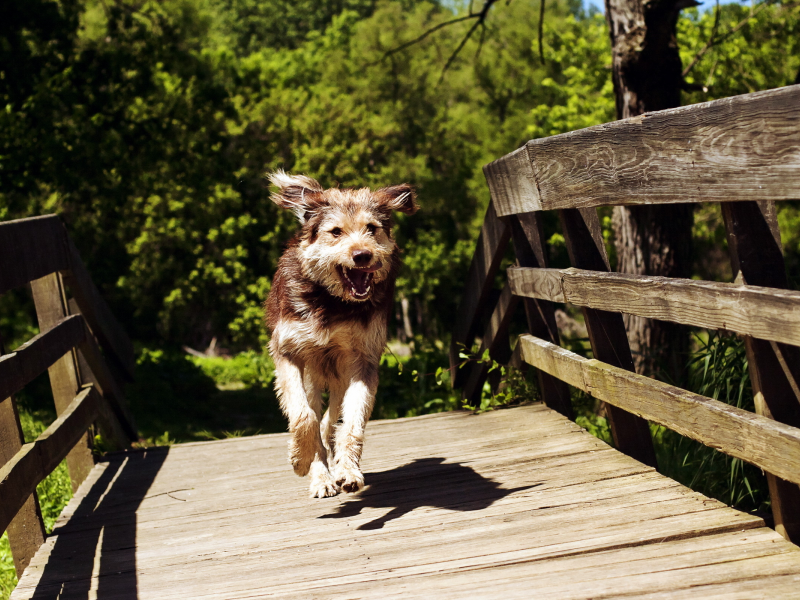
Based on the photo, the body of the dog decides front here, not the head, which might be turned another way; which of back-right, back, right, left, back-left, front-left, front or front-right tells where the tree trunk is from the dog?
back-left

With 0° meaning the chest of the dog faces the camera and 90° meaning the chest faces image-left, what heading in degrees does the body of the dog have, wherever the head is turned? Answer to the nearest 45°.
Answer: approximately 0°
